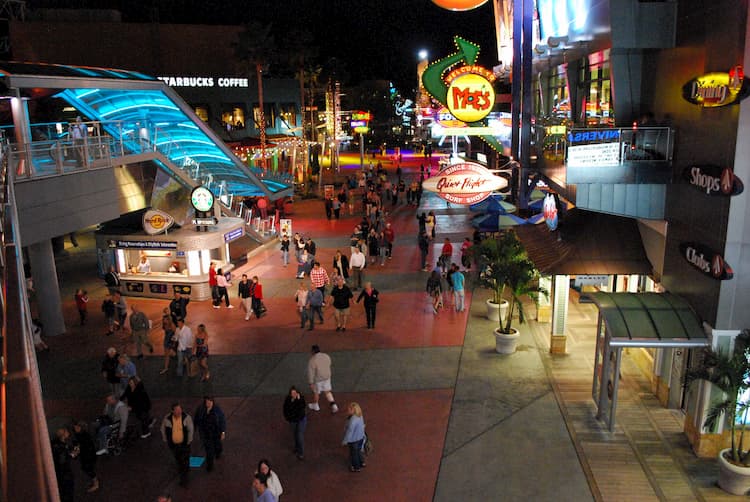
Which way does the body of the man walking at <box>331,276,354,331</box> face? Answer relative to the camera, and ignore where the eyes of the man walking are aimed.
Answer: toward the camera

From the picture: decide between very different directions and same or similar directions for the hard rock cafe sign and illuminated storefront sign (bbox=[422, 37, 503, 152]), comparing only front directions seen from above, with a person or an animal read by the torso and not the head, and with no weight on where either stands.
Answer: same or similar directions

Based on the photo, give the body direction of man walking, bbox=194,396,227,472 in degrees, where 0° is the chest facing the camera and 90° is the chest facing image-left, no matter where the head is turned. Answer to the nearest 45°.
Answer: approximately 0°

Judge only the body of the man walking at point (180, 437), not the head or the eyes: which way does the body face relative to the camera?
toward the camera

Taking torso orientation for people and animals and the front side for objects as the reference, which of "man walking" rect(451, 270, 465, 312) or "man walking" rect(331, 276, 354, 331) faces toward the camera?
"man walking" rect(331, 276, 354, 331)

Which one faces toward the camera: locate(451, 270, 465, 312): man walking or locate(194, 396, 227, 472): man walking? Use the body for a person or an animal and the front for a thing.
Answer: locate(194, 396, 227, 472): man walking

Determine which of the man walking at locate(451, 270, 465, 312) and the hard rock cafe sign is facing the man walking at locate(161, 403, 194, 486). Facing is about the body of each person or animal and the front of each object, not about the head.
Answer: the hard rock cafe sign

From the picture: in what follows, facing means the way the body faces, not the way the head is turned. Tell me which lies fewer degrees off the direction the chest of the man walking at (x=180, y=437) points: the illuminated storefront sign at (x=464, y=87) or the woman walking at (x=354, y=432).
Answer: the woman walking

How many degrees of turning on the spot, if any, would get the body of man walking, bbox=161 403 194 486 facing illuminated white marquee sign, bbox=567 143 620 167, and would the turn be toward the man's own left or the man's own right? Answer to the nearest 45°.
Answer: approximately 90° to the man's own left

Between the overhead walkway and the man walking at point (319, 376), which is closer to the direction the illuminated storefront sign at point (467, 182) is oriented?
the man walking

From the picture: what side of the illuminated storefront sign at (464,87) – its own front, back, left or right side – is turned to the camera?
front

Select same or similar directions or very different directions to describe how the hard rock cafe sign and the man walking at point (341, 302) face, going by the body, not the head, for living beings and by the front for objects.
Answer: same or similar directions
